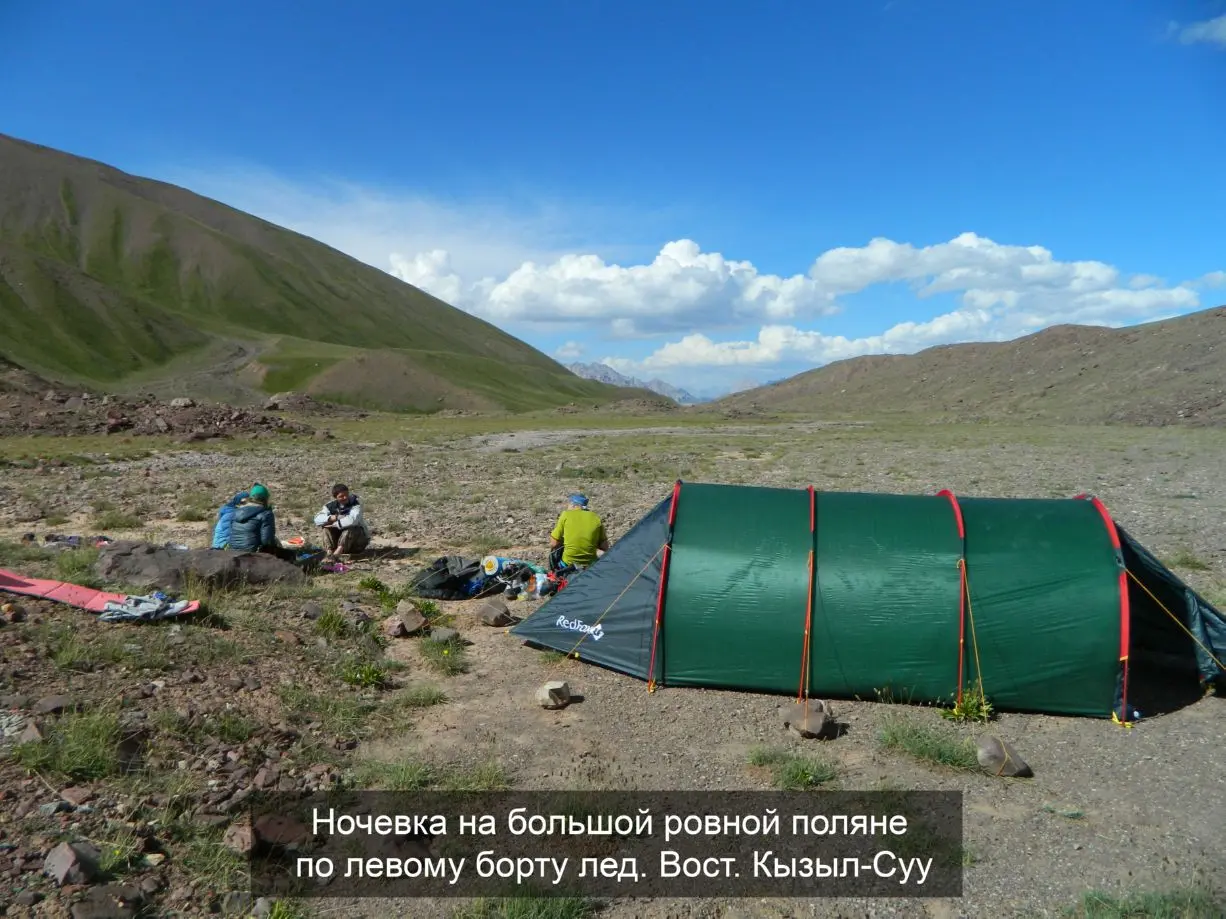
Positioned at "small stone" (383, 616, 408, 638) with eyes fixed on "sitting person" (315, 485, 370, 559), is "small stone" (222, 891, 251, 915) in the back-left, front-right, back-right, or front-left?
back-left

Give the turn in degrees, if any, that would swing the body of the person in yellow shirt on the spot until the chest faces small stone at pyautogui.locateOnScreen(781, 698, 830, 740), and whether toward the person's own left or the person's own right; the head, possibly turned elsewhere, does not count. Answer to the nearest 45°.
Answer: approximately 135° to the person's own right

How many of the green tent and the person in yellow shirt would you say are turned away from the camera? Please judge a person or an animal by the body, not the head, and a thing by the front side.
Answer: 1

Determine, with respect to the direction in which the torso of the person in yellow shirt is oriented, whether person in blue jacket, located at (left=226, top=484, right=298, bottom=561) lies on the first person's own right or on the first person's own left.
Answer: on the first person's own left

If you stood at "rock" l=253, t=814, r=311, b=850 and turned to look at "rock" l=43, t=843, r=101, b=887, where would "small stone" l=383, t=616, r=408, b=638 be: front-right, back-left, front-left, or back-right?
back-right

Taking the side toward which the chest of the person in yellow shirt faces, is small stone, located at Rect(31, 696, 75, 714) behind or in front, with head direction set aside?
behind

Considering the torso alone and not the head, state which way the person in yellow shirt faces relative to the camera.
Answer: away from the camera

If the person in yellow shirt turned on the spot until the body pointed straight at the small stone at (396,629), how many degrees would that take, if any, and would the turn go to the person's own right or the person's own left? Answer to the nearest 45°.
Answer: approximately 135° to the person's own left
